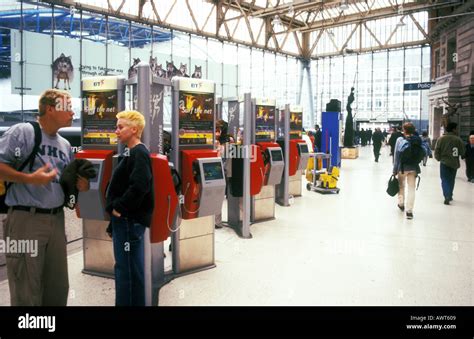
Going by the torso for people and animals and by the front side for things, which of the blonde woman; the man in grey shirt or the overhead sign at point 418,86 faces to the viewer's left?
the blonde woman

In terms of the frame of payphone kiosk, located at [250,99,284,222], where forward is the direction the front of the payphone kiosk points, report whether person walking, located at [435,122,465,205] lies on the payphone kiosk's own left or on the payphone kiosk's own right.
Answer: on the payphone kiosk's own left

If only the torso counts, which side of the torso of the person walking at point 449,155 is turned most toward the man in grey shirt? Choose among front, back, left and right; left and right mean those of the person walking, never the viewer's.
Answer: back

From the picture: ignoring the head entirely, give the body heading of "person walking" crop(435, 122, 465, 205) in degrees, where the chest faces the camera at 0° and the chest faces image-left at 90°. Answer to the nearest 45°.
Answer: approximately 180°

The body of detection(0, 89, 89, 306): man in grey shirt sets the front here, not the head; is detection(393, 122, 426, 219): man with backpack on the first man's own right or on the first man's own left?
on the first man's own left

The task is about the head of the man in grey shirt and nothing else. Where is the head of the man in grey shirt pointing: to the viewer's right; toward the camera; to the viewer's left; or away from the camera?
to the viewer's right

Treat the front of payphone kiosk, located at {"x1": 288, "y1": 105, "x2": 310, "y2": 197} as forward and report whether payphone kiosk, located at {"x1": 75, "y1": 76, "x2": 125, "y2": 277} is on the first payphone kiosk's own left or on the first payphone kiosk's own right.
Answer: on the first payphone kiosk's own right

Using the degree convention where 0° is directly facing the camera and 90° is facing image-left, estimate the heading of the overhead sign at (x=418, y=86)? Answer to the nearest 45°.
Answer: approximately 0°
